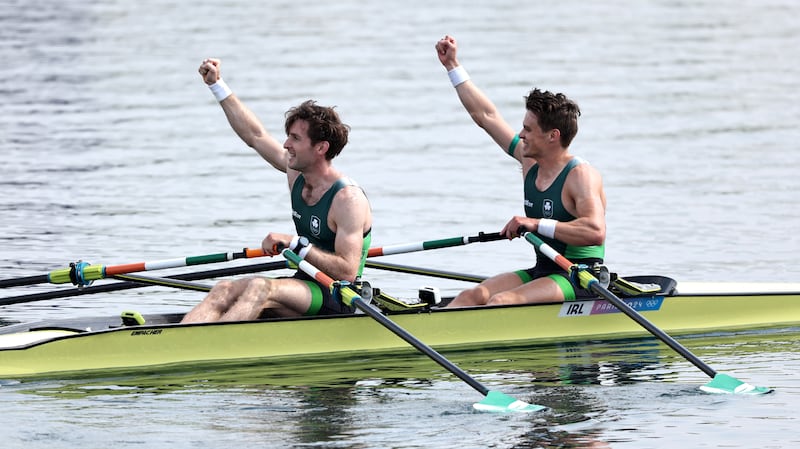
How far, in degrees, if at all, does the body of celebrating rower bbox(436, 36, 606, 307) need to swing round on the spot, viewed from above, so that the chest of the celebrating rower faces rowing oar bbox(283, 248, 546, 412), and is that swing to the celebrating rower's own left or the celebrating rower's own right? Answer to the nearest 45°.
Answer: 0° — they already face it

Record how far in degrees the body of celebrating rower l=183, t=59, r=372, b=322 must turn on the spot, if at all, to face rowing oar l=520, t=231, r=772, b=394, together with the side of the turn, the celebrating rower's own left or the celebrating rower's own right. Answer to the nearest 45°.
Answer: approximately 135° to the celebrating rower's own left

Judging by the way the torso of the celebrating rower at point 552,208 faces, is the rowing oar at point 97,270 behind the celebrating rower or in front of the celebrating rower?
in front

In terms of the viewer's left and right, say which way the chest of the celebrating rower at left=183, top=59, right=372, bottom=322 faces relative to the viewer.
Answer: facing the viewer and to the left of the viewer
